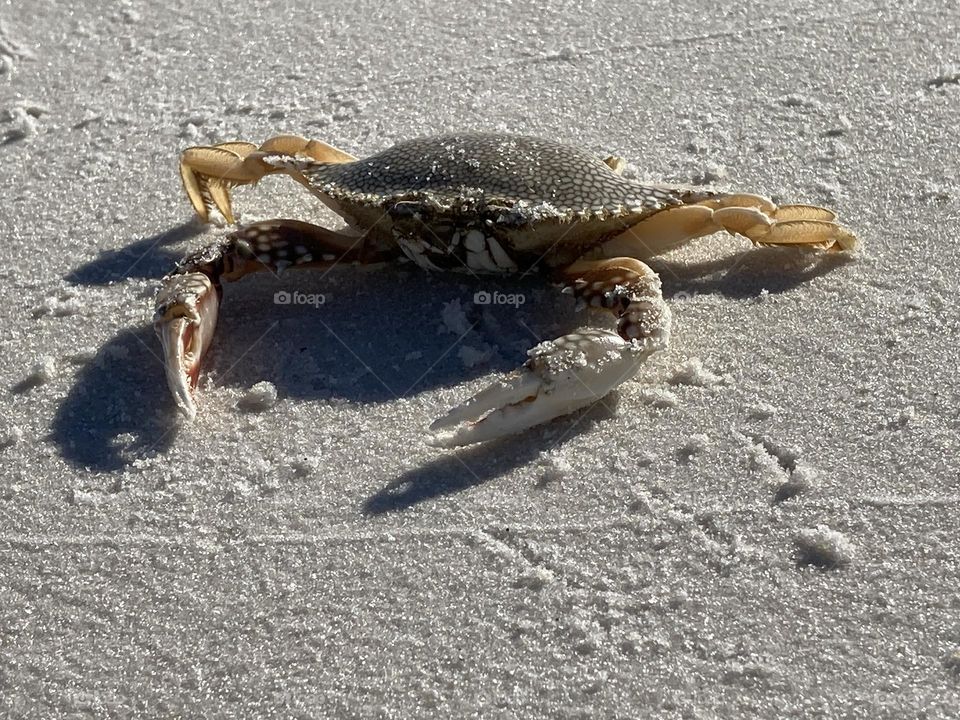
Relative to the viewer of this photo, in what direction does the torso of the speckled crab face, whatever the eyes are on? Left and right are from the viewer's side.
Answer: facing the viewer
